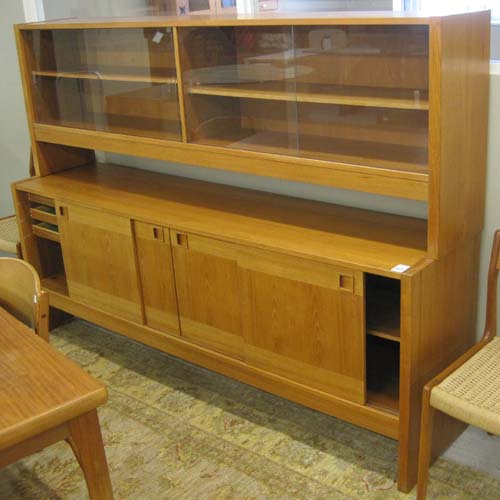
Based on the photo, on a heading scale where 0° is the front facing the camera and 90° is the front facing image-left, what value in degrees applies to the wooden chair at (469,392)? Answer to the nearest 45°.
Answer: approximately 45°

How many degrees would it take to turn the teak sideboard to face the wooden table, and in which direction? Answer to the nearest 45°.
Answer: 0° — it already faces it

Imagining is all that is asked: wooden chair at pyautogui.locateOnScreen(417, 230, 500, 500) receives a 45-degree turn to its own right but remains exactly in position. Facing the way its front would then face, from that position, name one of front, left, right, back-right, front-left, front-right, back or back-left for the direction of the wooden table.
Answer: front-left

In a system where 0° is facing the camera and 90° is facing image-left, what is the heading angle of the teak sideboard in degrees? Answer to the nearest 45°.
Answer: approximately 45°

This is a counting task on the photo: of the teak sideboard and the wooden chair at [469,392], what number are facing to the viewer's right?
0

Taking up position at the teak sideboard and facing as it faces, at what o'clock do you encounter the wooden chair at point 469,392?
The wooden chair is roughly at 9 o'clock from the teak sideboard.

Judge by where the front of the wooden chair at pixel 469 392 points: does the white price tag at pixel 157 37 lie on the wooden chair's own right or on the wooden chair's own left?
on the wooden chair's own right
